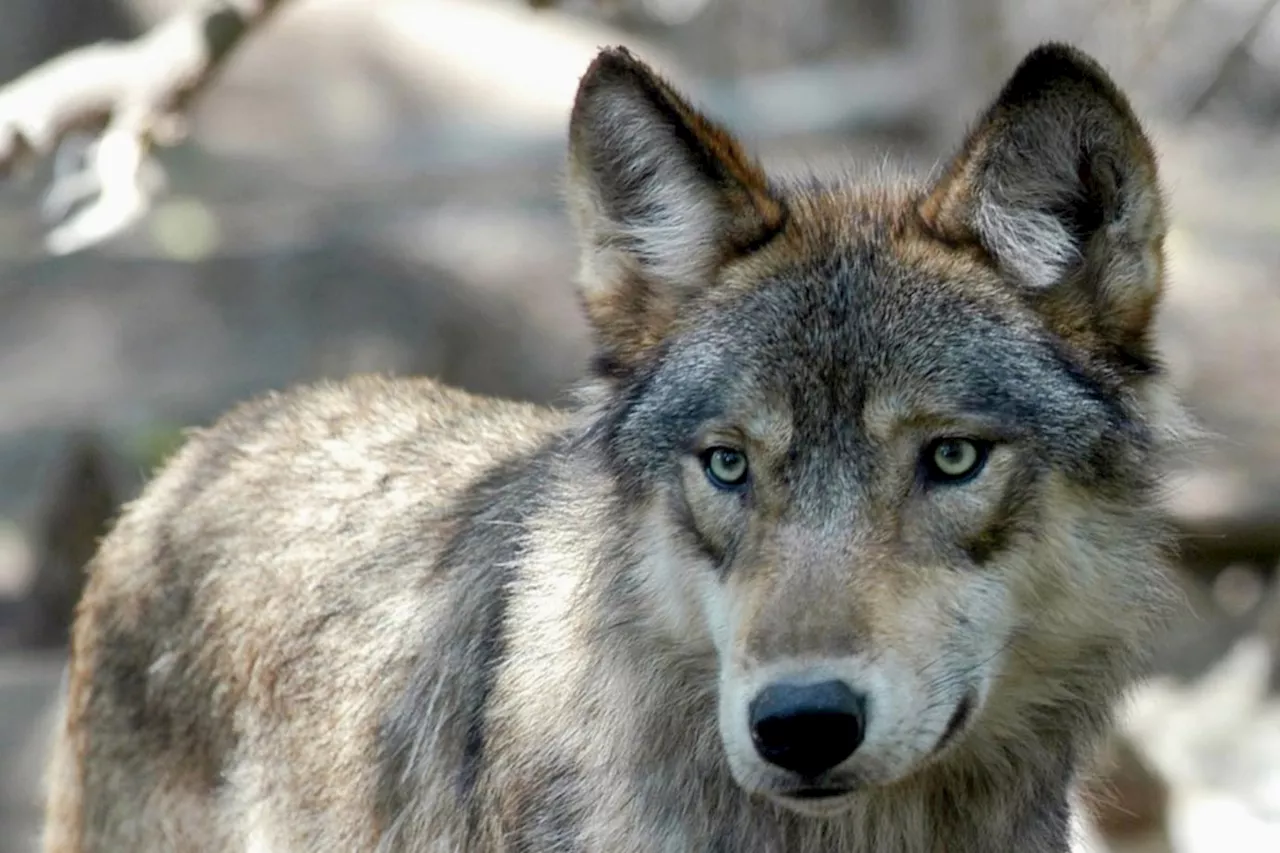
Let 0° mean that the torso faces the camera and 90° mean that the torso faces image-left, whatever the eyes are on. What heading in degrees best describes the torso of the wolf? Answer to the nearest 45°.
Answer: approximately 315°

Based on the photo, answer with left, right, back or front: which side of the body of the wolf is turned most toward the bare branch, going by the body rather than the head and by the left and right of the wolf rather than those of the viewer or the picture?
back
